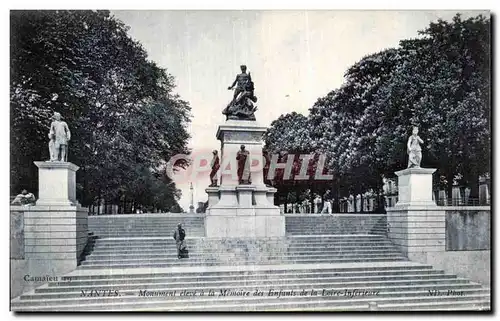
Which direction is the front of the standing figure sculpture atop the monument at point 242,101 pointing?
toward the camera

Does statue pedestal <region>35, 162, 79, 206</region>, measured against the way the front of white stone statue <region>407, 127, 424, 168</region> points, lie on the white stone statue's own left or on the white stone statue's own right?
on the white stone statue's own right

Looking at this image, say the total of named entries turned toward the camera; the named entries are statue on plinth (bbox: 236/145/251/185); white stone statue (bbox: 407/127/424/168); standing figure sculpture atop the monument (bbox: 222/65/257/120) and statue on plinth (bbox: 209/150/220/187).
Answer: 3

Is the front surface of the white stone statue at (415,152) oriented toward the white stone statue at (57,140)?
no

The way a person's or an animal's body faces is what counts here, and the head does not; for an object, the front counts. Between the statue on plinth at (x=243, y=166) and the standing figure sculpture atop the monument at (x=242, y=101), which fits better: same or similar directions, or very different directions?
same or similar directions

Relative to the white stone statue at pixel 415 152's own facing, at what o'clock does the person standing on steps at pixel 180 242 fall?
The person standing on steps is roughly at 2 o'clock from the white stone statue.

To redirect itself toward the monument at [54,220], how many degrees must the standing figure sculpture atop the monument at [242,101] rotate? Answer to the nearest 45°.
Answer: approximately 45° to its right

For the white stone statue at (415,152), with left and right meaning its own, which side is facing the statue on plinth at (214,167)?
right

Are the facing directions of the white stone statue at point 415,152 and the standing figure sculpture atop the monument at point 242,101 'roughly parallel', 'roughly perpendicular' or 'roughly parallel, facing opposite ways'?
roughly parallel

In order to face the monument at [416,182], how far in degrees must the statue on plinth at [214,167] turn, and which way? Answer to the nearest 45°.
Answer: approximately 135° to its left

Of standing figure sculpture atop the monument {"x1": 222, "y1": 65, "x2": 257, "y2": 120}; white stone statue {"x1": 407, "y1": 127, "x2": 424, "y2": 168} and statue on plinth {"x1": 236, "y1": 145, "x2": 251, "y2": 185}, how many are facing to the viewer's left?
0

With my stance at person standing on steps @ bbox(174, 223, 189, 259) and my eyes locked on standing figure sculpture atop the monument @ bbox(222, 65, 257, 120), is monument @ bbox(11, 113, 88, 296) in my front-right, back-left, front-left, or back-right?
back-left

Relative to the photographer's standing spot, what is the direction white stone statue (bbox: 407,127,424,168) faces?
facing the viewer

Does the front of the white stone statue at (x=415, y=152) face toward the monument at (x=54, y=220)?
no

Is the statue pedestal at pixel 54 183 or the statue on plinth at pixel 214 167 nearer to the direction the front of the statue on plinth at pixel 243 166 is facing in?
the statue pedestal

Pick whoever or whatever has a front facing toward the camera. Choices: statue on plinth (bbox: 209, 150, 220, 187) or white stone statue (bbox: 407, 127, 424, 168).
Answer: the white stone statue

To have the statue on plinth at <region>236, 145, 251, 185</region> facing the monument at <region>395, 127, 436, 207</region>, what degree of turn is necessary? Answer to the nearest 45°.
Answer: approximately 90° to its left
